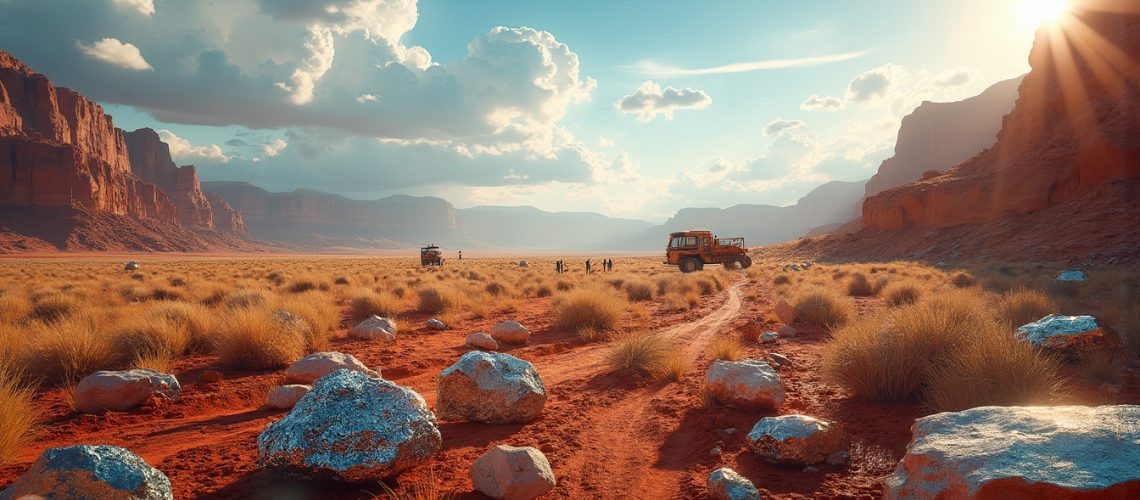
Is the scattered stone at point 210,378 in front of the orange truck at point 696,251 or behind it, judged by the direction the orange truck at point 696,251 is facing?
in front

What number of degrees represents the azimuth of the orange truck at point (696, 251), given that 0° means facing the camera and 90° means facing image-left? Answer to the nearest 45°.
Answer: approximately 45°

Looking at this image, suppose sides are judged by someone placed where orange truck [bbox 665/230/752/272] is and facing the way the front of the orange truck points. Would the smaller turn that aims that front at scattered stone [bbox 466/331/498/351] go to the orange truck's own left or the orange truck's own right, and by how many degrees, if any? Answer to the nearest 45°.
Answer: approximately 45° to the orange truck's own left

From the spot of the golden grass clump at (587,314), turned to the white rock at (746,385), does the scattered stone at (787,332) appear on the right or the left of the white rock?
left

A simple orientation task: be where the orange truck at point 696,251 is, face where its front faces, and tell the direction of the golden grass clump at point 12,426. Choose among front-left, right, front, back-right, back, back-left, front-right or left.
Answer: front-left

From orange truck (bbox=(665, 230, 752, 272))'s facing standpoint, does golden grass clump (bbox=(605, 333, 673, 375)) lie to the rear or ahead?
ahead

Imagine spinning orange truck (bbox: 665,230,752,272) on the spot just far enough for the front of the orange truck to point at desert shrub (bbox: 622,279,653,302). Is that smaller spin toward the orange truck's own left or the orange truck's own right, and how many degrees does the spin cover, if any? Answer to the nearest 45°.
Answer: approximately 45° to the orange truck's own left

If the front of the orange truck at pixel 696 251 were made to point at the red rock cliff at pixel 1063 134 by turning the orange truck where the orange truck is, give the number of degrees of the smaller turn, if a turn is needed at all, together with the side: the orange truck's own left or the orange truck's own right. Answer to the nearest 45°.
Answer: approximately 180°

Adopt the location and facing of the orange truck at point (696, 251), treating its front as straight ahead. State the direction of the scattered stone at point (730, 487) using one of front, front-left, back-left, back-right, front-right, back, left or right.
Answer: front-left
